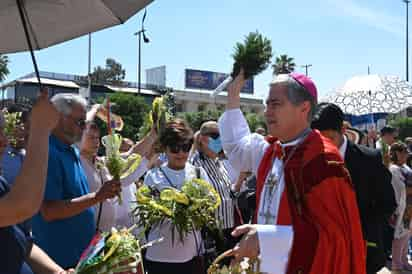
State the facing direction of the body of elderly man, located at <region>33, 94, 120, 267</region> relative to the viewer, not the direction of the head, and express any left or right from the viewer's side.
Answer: facing to the right of the viewer

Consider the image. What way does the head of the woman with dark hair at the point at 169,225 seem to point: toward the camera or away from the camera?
toward the camera

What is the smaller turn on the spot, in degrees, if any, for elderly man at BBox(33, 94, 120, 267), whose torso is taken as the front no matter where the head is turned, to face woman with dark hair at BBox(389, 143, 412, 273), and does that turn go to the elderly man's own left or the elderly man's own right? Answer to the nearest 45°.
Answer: approximately 45° to the elderly man's own left

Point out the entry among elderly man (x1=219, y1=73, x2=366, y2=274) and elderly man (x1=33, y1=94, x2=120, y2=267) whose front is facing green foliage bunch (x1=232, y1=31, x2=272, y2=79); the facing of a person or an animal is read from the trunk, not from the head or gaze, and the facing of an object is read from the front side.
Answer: elderly man (x1=33, y1=94, x2=120, y2=267)

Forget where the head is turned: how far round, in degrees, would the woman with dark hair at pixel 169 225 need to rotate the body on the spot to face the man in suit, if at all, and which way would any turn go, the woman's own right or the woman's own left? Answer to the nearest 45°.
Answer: approximately 90° to the woman's own left

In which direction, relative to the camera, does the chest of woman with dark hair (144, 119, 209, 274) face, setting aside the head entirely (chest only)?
toward the camera

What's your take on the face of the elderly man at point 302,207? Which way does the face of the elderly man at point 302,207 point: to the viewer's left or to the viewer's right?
to the viewer's left

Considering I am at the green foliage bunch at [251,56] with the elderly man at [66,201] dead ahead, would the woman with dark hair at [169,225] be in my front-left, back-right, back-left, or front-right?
front-right

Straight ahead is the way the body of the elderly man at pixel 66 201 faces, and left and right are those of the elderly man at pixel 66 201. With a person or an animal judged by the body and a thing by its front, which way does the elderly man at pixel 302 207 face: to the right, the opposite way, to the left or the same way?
the opposite way

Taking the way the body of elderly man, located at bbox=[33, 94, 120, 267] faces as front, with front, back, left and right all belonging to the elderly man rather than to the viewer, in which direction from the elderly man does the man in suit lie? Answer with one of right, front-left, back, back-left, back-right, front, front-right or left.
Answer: front

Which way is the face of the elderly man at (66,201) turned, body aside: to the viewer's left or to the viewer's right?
to the viewer's right

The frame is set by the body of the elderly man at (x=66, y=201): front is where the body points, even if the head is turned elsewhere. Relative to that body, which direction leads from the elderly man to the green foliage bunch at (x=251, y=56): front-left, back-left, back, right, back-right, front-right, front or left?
front

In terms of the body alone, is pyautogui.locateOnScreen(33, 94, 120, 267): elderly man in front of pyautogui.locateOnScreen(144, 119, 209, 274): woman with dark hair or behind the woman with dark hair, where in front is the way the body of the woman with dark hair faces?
in front

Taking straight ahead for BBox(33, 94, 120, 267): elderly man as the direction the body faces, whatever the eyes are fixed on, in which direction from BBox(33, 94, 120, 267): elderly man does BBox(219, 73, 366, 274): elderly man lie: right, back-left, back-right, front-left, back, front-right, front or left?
front-right

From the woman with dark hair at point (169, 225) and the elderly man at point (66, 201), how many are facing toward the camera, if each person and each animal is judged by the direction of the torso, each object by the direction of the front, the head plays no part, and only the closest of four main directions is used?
1

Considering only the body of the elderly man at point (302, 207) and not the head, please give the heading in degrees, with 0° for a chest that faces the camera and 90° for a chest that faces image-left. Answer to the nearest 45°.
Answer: approximately 45°
